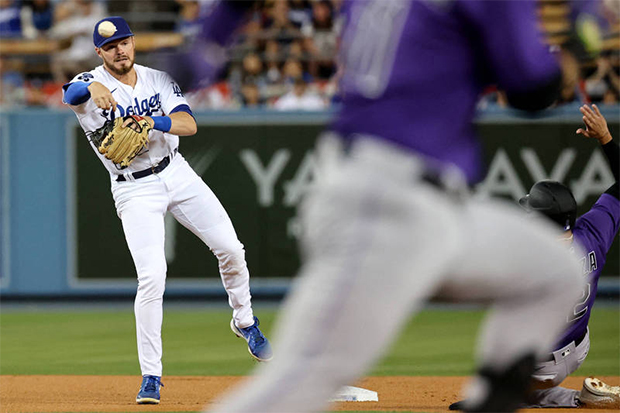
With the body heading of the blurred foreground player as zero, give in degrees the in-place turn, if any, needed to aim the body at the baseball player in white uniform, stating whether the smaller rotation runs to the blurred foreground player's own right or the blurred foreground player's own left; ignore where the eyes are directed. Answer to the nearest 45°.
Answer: approximately 90° to the blurred foreground player's own left

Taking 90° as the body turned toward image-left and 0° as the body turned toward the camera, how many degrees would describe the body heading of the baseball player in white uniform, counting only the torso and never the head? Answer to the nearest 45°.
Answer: approximately 0°

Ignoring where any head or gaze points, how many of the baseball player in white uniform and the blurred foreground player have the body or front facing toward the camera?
1

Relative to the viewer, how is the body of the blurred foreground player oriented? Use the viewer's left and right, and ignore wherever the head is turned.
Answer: facing away from the viewer and to the right of the viewer

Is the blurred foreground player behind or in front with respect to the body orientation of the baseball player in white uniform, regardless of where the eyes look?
in front
